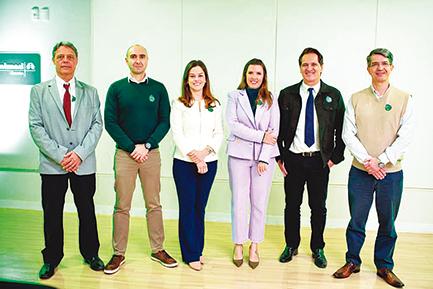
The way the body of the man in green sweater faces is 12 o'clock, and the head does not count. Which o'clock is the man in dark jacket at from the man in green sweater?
The man in dark jacket is roughly at 9 o'clock from the man in green sweater.

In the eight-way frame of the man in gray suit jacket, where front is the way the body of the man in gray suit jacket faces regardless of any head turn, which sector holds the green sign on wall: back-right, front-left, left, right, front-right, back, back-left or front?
back

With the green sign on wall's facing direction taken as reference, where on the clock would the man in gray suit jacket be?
The man in gray suit jacket is roughly at 12 o'clock from the green sign on wall.

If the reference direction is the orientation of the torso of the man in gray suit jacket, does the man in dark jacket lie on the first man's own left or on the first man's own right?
on the first man's own left

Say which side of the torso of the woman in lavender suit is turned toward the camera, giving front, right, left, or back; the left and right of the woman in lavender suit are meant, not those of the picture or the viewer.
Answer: front

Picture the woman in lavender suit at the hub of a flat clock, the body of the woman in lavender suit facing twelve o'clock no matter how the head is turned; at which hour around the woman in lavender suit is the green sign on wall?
The green sign on wall is roughly at 4 o'clock from the woman in lavender suit.

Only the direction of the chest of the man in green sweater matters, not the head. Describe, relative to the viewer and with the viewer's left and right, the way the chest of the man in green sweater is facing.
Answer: facing the viewer

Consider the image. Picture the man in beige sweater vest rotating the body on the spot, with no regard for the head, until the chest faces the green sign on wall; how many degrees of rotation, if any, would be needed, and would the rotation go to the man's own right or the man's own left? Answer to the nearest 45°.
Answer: approximately 90° to the man's own right

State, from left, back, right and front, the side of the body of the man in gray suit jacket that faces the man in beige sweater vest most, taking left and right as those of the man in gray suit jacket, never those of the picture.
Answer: left

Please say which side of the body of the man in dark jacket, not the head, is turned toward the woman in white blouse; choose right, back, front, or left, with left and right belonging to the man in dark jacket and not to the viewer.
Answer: right

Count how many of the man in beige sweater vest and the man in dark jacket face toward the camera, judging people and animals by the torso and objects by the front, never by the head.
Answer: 2

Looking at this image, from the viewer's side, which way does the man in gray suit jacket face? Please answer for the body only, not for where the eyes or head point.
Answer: toward the camera
